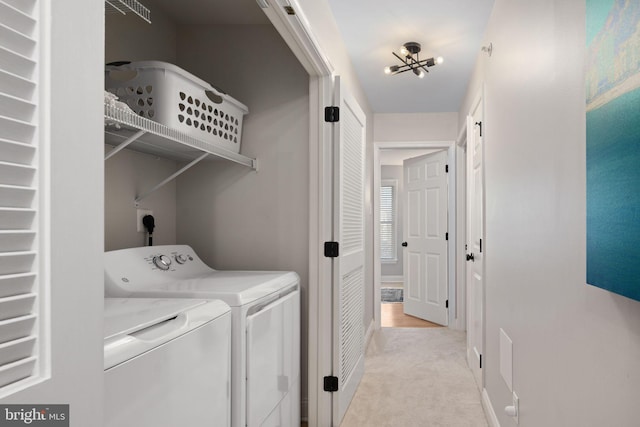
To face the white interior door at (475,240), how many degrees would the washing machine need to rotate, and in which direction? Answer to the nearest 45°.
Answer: approximately 90° to its left

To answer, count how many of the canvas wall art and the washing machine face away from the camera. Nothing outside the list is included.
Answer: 0

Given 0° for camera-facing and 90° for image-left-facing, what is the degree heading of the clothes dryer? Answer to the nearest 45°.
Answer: approximately 315°

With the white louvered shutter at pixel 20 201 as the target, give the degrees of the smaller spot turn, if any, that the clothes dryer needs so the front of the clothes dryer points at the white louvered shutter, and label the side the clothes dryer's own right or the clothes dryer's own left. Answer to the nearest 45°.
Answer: approximately 45° to the clothes dryer's own right

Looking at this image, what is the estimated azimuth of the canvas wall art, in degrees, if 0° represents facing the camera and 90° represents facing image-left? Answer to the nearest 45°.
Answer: approximately 45°

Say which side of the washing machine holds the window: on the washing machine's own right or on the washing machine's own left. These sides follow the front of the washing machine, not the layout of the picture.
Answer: on the washing machine's own left

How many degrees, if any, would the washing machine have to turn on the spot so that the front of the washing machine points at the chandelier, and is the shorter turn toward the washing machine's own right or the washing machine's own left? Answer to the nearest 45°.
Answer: approximately 90° to the washing machine's own left
